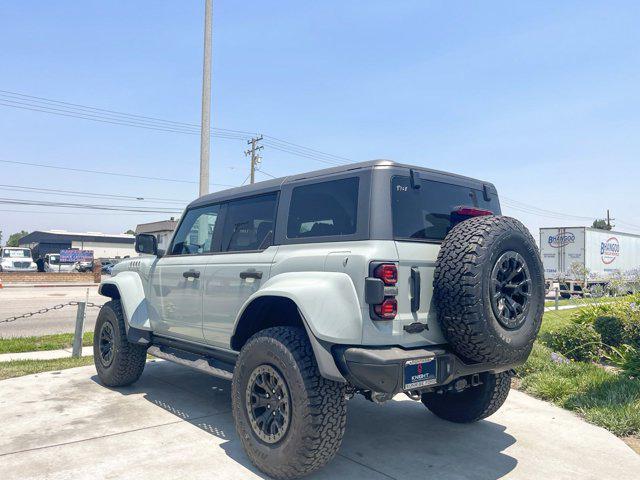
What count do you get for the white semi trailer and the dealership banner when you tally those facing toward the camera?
1

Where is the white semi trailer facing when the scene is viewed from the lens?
facing away from the viewer and to the right of the viewer

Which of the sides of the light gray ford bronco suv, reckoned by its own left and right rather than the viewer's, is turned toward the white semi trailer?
right

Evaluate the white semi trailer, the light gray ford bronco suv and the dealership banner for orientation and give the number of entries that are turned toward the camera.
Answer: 1

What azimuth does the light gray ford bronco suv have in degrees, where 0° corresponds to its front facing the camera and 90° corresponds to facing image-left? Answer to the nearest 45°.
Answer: approximately 135°

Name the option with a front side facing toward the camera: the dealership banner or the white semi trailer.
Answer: the dealership banner

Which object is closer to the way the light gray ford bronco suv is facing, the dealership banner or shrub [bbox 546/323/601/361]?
the dealership banner

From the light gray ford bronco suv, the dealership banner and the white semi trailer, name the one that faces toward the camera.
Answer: the dealership banner

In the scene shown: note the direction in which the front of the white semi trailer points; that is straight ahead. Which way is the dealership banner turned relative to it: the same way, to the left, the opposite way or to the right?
to the right

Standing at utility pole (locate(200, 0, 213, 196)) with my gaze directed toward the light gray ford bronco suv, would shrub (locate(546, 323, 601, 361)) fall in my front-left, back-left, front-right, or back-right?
front-left

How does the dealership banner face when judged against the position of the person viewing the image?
facing the viewer

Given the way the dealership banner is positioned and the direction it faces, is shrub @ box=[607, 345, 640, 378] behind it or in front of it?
in front
